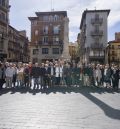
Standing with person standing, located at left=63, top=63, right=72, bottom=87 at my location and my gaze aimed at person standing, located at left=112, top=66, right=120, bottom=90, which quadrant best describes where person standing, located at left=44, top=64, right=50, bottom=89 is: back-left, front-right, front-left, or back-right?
back-right

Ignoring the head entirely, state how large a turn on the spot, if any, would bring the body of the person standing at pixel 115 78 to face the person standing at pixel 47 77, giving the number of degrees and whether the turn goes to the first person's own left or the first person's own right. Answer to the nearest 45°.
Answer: approximately 90° to the first person's own right

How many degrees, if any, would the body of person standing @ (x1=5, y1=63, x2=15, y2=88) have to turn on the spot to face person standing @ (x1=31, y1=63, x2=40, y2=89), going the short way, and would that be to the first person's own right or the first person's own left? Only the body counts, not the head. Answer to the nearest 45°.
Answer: approximately 90° to the first person's own left

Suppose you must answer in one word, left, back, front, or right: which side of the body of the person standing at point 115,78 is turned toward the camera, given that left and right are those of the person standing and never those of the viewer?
front

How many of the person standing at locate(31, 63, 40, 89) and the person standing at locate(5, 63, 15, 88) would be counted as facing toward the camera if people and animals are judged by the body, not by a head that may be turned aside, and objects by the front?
2

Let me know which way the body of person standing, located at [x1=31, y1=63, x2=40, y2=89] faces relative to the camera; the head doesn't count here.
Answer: toward the camera

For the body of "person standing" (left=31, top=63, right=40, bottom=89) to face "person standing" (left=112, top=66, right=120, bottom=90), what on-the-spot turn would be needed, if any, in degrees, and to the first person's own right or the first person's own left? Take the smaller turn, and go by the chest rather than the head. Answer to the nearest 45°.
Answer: approximately 90° to the first person's own left

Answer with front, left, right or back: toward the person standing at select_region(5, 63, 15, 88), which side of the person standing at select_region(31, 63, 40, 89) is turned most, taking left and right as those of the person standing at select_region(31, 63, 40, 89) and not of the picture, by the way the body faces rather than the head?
right

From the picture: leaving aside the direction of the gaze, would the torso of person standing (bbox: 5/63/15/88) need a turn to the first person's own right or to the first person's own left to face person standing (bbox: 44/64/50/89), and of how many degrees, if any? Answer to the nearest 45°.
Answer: approximately 90° to the first person's own left

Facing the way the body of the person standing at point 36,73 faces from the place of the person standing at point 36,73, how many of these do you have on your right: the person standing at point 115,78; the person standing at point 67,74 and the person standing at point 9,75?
1
